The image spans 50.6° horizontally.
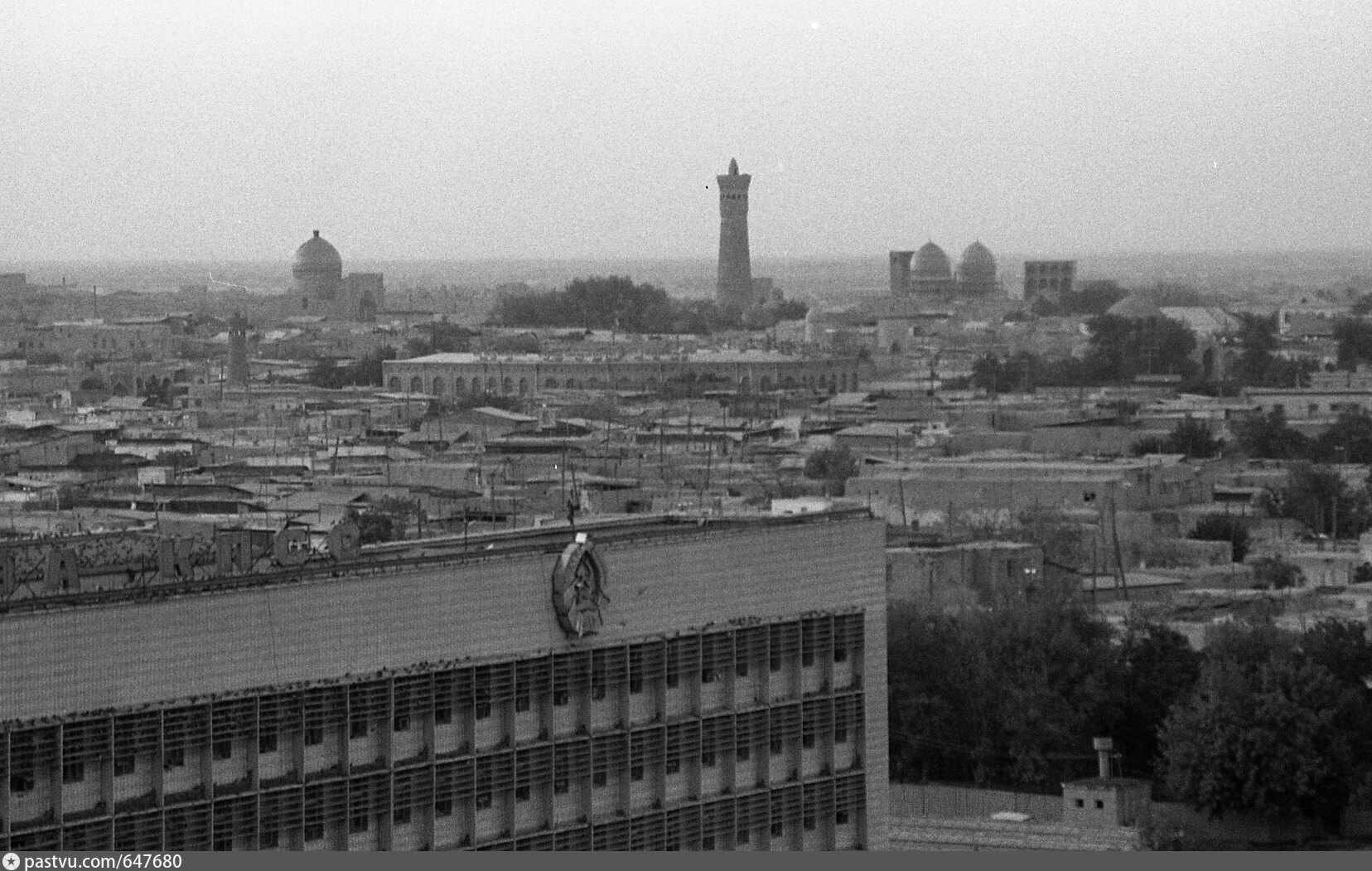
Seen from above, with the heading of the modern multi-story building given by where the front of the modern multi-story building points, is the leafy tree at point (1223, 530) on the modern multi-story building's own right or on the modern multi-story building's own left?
on the modern multi-story building's own left

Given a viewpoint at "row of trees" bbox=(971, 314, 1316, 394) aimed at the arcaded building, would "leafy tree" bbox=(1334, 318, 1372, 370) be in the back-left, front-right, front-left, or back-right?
back-right

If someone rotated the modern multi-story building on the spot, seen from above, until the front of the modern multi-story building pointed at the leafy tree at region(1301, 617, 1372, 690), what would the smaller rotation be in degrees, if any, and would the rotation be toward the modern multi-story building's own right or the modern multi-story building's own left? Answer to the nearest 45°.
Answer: approximately 90° to the modern multi-story building's own left

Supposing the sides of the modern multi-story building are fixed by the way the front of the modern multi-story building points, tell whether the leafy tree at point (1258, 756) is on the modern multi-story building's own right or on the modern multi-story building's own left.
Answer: on the modern multi-story building's own left

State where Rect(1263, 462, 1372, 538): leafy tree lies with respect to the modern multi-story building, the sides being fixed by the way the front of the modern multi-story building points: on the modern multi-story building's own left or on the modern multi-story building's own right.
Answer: on the modern multi-story building's own left
